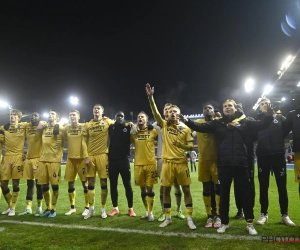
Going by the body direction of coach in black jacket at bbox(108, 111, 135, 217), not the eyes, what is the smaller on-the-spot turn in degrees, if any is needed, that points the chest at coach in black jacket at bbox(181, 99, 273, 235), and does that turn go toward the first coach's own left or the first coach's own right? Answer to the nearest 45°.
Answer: approximately 45° to the first coach's own left

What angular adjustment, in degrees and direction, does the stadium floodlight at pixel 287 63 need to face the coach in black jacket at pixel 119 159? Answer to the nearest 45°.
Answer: approximately 45° to its left

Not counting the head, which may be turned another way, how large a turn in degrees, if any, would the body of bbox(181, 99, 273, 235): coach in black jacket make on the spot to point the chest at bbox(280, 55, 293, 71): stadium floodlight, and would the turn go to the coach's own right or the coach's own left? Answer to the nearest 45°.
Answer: approximately 180°

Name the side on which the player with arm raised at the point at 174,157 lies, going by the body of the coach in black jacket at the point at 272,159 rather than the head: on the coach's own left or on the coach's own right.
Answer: on the coach's own right

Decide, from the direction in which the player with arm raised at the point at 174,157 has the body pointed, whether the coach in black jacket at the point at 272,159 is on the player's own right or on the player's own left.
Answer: on the player's own left

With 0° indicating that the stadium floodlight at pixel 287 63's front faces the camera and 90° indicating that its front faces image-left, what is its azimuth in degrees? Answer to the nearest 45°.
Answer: approximately 45°

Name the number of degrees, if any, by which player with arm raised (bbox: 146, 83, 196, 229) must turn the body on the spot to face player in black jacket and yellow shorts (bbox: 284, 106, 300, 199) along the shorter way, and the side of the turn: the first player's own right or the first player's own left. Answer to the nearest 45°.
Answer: approximately 90° to the first player's own left

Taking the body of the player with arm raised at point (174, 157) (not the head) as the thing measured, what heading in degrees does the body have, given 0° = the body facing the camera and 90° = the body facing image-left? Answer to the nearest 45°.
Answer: approximately 0°

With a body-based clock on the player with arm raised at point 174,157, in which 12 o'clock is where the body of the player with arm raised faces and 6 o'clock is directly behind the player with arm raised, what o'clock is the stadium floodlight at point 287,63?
The stadium floodlight is roughly at 7 o'clock from the player with arm raised.

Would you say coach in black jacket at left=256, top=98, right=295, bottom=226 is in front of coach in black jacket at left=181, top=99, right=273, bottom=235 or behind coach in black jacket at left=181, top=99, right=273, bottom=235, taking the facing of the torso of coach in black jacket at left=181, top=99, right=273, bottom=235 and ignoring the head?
behind

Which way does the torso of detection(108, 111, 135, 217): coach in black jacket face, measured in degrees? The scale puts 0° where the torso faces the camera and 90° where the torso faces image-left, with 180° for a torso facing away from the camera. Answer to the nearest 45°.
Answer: approximately 0°
